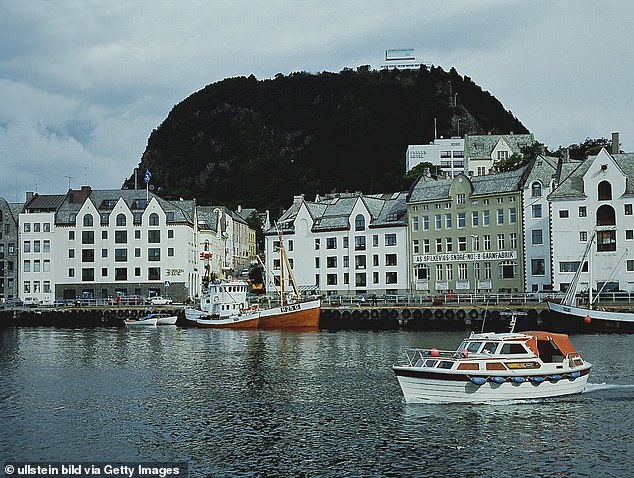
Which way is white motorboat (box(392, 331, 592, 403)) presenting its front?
to the viewer's left
